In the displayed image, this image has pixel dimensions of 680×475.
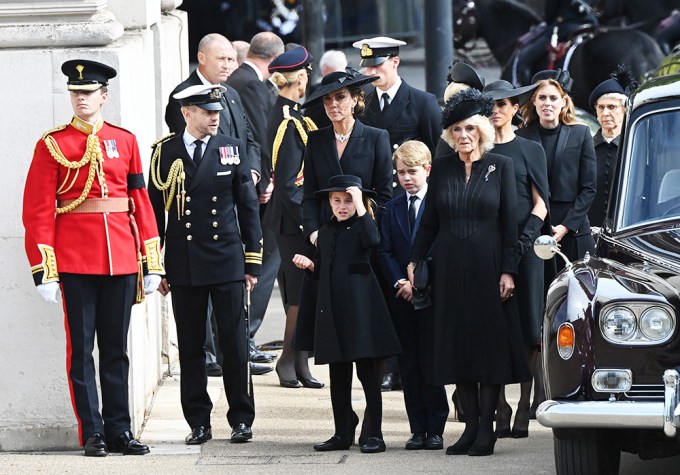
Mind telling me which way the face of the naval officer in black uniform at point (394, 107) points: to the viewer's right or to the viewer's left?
to the viewer's left

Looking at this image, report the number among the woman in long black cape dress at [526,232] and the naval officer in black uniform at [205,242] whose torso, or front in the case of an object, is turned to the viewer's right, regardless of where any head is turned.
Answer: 0

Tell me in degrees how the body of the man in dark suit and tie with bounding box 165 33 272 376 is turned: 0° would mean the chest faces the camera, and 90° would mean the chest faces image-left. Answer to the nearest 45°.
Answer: approximately 315°

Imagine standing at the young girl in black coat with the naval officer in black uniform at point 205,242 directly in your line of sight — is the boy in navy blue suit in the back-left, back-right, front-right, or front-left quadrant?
back-right

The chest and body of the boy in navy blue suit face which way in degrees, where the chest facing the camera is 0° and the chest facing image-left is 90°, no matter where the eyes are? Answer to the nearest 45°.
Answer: approximately 0°

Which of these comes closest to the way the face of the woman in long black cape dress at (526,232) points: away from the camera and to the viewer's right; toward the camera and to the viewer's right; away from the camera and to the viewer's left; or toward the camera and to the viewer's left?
toward the camera and to the viewer's left

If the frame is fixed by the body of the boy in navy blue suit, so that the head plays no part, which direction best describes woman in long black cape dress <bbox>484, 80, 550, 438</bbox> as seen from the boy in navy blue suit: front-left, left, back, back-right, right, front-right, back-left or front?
left

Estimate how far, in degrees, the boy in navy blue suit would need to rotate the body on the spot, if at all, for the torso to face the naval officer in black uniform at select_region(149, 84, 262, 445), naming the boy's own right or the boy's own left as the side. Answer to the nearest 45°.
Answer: approximately 90° to the boy's own right
